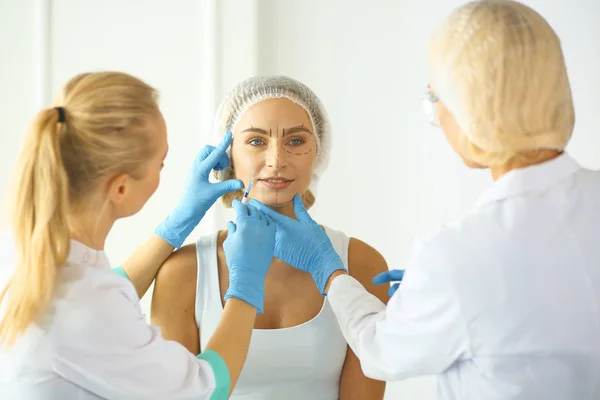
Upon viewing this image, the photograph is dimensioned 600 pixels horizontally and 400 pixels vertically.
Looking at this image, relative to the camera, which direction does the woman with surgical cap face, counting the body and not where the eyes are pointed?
toward the camera

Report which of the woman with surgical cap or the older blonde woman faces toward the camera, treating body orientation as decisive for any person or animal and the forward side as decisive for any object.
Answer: the woman with surgical cap

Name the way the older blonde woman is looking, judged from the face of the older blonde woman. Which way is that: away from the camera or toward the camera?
away from the camera

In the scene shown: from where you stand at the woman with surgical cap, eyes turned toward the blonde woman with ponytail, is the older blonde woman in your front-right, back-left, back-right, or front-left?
front-left

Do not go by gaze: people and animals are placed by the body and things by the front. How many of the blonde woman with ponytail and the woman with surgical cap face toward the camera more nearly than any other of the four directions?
1

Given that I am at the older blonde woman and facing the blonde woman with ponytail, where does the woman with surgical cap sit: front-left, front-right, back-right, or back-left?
front-right

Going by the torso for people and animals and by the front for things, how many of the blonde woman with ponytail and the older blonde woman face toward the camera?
0

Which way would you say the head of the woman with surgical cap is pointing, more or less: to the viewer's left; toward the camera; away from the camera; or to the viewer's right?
toward the camera

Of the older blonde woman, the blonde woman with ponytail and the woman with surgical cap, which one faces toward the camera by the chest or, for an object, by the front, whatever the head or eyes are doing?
the woman with surgical cap

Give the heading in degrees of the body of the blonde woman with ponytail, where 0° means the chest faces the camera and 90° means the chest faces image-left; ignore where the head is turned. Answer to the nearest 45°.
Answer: approximately 225°

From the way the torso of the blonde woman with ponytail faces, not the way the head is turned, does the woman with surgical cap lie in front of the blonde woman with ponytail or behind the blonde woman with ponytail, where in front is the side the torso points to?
in front

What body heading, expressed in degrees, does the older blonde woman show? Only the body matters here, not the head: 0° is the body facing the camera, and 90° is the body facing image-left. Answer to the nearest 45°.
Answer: approximately 135°
